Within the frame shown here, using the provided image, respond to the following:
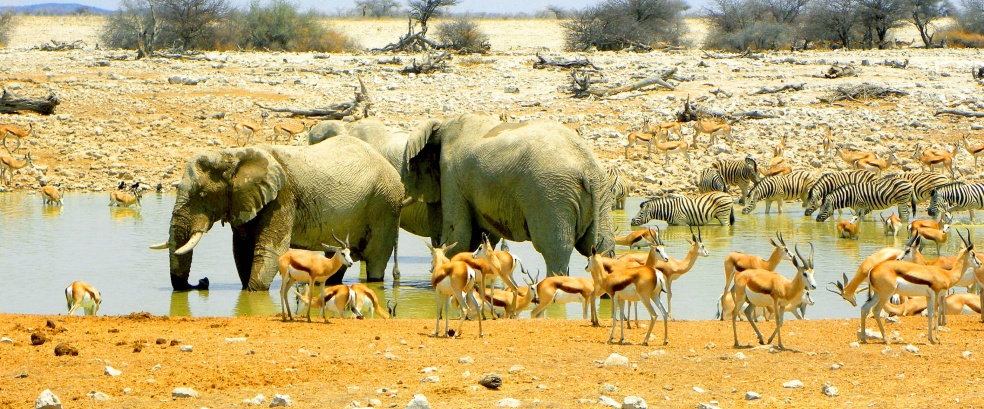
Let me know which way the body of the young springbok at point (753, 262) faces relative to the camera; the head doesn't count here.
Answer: to the viewer's right

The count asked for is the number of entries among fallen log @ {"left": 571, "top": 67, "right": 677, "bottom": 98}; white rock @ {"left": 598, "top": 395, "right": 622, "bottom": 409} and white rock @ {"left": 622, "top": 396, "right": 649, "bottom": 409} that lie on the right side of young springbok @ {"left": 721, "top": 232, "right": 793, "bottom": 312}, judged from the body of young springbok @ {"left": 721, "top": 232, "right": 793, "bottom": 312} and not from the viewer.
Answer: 2

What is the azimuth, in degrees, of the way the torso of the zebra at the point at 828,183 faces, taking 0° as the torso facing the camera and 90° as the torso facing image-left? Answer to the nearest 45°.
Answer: approximately 90°

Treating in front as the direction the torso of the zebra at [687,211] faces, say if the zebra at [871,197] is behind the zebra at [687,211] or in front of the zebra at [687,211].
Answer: behind

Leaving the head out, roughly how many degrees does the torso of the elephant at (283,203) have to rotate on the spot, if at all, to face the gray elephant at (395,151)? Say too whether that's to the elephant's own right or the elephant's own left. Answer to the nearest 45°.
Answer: approximately 135° to the elephant's own right

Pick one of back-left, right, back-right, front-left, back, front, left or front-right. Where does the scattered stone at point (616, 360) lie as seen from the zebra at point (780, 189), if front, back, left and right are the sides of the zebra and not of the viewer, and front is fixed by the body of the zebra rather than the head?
left

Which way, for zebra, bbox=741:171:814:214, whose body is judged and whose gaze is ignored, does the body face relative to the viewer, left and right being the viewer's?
facing to the left of the viewer

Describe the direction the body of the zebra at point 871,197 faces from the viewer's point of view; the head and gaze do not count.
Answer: to the viewer's left

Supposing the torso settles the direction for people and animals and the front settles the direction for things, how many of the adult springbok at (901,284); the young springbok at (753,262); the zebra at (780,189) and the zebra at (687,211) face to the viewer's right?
2

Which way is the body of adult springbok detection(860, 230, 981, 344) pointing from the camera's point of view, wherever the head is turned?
to the viewer's right
